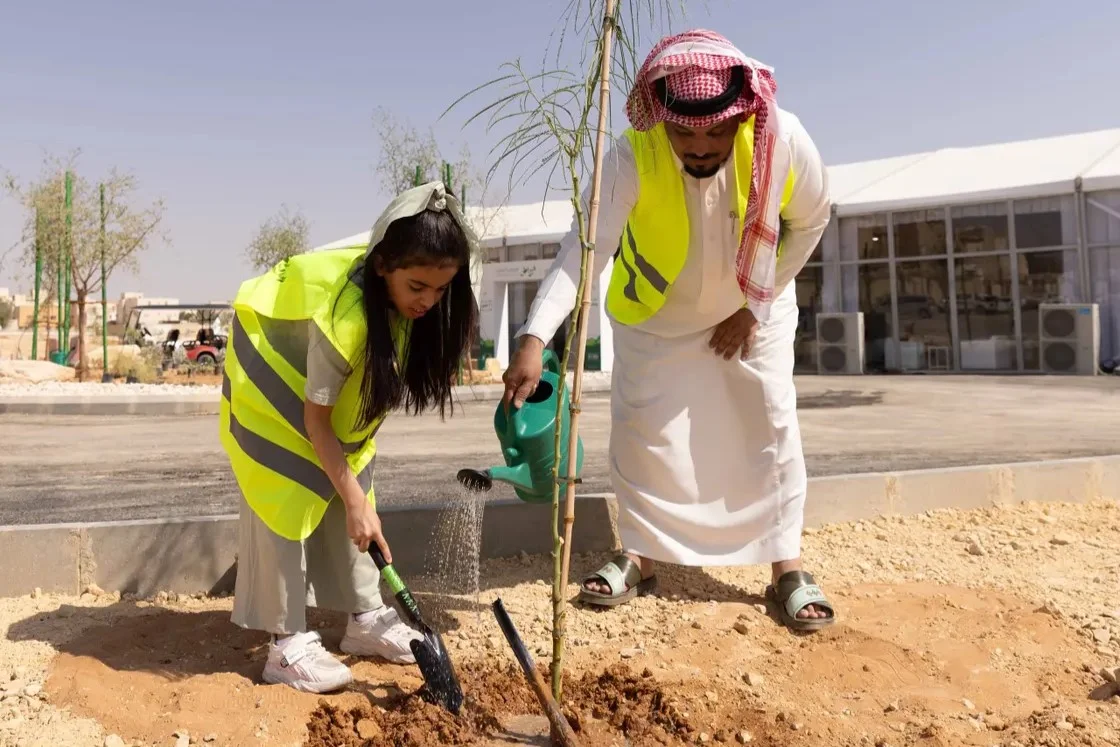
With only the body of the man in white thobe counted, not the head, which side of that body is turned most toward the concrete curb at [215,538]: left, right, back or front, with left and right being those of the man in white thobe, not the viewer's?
right

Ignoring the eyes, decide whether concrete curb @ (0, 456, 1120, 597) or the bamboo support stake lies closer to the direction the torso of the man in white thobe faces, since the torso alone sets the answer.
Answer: the bamboo support stake

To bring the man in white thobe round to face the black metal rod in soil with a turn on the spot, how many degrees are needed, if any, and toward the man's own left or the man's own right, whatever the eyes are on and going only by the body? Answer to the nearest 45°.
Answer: approximately 45° to the man's own right

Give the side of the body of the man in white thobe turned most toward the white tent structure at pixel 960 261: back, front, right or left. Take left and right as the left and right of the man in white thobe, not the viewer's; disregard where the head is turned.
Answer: back

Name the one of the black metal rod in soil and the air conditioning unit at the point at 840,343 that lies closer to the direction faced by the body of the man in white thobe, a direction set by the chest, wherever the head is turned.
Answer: the black metal rod in soil

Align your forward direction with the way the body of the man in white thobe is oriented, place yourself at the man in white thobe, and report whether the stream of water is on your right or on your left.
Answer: on your right

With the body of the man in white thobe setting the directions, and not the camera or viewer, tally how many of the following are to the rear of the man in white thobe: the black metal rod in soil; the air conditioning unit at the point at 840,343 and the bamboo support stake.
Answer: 1

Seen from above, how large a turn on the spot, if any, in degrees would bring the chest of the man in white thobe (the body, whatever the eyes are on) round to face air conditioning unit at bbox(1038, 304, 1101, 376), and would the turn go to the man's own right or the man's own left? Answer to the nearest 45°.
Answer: approximately 135° to the man's own left

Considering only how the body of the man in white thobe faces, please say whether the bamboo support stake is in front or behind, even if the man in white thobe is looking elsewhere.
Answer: in front

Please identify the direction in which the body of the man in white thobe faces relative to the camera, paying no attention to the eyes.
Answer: toward the camera

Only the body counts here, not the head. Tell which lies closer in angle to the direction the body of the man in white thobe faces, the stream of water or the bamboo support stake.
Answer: the bamboo support stake

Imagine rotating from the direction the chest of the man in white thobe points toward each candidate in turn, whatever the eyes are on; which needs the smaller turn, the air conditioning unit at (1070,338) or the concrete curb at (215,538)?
the concrete curb

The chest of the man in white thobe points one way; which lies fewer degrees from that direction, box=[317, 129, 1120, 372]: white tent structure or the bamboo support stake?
the bamboo support stake

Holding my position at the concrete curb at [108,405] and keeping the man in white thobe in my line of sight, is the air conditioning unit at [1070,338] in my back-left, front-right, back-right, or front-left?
front-left
